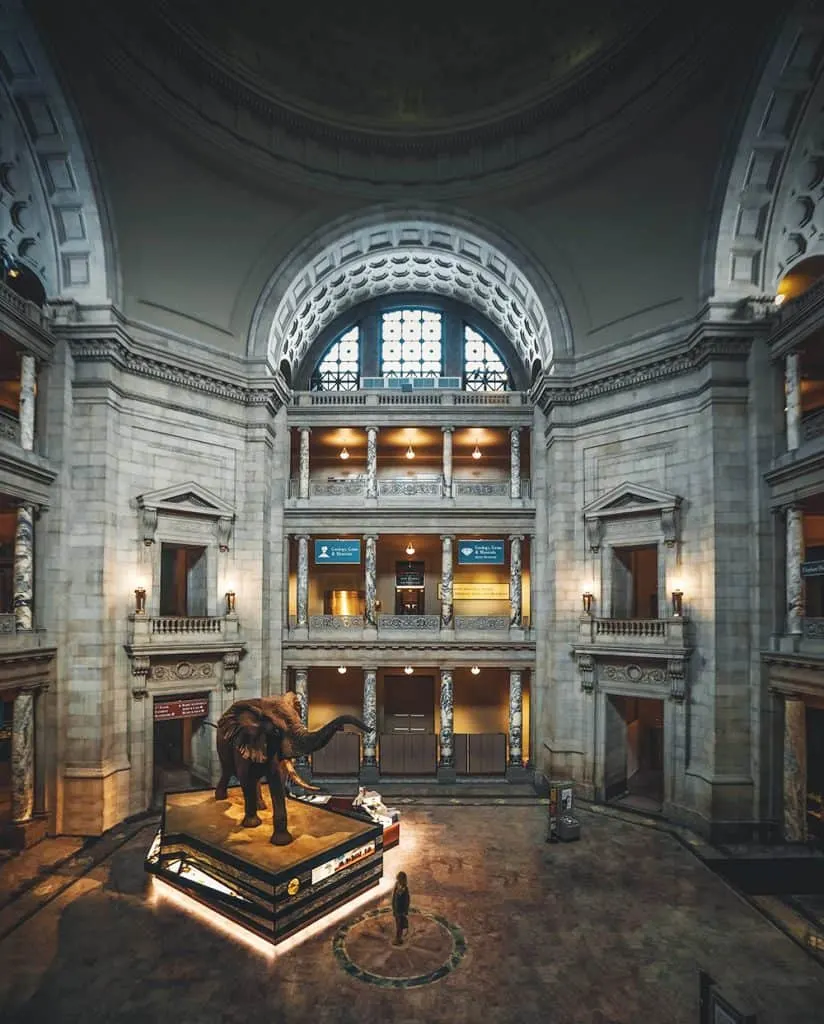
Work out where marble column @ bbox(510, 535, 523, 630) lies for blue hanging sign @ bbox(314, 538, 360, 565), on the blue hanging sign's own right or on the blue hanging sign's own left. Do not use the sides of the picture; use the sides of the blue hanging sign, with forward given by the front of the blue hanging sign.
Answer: on the blue hanging sign's own left

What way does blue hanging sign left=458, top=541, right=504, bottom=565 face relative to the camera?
toward the camera

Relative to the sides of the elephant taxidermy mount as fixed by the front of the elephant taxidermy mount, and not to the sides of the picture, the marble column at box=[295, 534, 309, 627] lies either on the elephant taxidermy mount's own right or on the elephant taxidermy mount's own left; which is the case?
on the elephant taxidermy mount's own left

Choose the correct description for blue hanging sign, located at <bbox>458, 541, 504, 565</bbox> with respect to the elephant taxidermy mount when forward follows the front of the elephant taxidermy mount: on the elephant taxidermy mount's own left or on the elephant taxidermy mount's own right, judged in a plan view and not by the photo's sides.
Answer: on the elephant taxidermy mount's own left

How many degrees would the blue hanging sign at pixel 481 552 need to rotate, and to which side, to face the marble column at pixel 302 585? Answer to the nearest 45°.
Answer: approximately 90° to its right

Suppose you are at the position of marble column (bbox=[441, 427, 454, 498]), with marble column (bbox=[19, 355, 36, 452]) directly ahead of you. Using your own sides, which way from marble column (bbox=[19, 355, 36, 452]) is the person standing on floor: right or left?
left

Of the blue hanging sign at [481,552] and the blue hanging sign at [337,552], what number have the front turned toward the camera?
2

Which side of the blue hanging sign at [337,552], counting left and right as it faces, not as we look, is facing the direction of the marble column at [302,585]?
right

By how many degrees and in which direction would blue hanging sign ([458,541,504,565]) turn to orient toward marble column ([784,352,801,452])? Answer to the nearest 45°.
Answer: approximately 45° to its left

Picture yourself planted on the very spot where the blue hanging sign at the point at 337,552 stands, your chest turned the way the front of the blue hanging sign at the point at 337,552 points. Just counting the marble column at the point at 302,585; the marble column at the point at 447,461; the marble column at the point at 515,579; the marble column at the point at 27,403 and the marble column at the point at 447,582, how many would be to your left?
3

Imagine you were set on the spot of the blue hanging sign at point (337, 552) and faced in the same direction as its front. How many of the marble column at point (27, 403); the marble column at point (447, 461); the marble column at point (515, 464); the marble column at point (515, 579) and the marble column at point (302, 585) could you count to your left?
3

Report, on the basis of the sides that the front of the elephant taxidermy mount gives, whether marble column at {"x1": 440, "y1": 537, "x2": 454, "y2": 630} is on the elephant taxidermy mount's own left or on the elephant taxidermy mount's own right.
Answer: on the elephant taxidermy mount's own left

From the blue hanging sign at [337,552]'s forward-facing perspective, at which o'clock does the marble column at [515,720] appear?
The marble column is roughly at 9 o'clock from the blue hanging sign.

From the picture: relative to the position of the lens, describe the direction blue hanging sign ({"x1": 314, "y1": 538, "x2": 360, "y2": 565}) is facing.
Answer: facing the viewer
